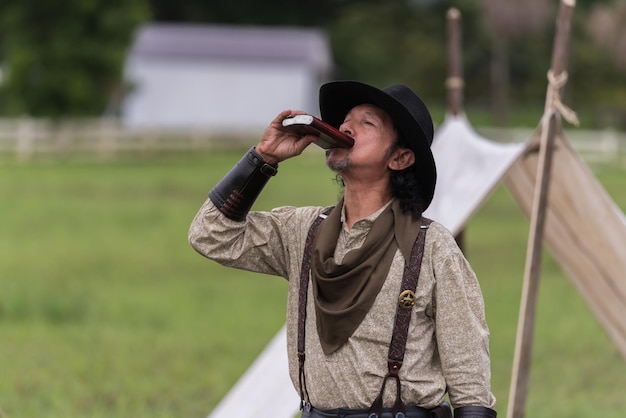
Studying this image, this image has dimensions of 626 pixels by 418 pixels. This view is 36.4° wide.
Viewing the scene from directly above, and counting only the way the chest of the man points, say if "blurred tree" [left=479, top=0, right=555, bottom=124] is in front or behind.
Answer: behind

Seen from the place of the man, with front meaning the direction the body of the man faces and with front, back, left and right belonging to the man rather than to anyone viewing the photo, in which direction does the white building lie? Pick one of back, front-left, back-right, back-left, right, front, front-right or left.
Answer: back-right

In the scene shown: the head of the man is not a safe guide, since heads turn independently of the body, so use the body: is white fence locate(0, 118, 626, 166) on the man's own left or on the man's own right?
on the man's own right

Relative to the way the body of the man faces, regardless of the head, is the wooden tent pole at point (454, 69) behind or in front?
behind

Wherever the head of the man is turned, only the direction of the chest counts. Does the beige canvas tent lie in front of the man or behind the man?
behind

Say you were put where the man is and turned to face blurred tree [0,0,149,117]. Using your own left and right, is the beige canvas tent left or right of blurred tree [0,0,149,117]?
right

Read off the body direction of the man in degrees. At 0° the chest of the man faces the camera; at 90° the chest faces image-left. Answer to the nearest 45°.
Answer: approximately 45°
